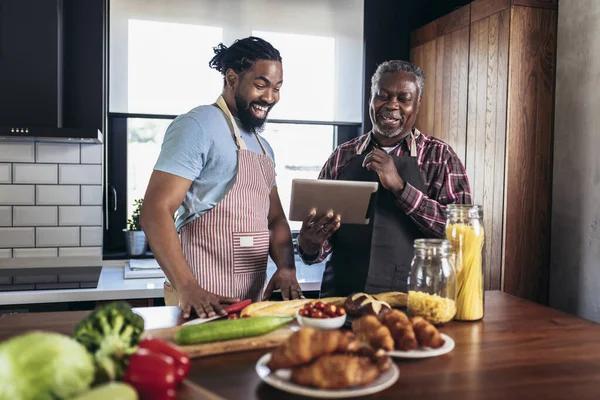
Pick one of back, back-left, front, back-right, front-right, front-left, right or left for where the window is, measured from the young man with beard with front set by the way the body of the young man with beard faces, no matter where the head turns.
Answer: back-left

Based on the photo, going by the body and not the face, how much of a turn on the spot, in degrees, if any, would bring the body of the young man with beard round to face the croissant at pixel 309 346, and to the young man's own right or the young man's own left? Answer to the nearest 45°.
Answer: approximately 45° to the young man's own right

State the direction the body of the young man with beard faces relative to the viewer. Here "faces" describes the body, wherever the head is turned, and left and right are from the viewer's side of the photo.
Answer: facing the viewer and to the right of the viewer

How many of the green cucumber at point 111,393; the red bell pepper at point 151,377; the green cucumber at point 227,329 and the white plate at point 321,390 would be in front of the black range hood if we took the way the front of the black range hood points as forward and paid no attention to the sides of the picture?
4

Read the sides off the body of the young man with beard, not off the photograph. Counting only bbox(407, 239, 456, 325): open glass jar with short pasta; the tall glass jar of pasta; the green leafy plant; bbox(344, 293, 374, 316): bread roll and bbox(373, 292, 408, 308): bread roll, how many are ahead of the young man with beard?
4

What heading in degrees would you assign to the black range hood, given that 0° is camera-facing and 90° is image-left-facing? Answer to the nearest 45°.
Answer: approximately 0°

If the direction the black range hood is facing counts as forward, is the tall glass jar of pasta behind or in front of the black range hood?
in front

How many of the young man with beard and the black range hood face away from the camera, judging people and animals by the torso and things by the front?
0

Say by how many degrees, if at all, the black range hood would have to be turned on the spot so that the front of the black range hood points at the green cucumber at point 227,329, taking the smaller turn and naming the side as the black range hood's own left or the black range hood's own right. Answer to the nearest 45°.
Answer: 0° — it already faces it

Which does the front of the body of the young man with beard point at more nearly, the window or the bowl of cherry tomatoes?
the bowl of cherry tomatoes

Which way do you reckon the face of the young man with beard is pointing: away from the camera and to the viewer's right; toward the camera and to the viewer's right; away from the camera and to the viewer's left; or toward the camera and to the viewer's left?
toward the camera and to the viewer's right

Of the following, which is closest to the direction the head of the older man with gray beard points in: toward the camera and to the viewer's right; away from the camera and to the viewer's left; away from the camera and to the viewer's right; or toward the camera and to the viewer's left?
toward the camera and to the viewer's left

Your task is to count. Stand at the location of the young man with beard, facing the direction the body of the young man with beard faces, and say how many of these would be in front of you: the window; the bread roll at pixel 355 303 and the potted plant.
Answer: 1

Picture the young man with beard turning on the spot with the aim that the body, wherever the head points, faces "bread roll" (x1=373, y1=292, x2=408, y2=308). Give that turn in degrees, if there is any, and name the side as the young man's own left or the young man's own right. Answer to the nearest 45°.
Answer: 0° — they already face it

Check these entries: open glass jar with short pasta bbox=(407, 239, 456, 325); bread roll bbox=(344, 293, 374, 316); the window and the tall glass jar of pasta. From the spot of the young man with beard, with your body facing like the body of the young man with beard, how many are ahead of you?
3

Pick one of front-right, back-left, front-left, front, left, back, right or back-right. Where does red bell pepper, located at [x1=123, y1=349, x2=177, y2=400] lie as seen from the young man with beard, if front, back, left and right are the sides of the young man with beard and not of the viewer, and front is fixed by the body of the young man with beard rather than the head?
front-right

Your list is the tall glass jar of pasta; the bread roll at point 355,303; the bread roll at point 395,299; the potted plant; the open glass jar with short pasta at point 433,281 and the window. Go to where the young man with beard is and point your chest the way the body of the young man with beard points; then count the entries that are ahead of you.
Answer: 4

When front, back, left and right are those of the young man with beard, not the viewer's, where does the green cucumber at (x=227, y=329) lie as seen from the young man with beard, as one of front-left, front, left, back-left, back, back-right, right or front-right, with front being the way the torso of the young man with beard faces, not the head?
front-right
